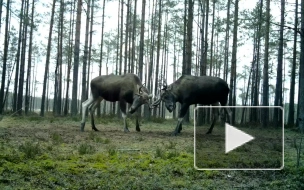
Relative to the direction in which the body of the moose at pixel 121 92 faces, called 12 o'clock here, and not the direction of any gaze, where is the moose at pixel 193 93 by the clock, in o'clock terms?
the moose at pixel 193 93 is roughly at 1 o'clock from the moose at pixel 121 92.

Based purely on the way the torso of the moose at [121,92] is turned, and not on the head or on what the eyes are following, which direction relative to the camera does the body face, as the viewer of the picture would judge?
to the viewer's right

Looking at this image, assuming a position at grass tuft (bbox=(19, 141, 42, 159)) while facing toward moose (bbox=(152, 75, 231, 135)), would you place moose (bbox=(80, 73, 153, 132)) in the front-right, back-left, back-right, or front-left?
front-left

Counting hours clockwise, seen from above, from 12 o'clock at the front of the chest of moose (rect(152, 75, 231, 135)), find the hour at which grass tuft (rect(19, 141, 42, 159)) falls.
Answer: The grass tuft is roughly at 10 o'clock from the moose.

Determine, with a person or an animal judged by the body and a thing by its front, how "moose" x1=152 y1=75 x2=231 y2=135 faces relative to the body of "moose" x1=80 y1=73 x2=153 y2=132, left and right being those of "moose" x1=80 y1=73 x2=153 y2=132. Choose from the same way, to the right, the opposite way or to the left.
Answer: the opposite way

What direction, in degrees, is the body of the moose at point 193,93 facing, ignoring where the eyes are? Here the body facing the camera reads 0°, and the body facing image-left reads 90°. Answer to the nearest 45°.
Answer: approximately 90°

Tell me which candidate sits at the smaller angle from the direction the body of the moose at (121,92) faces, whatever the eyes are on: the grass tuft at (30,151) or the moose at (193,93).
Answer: the moose

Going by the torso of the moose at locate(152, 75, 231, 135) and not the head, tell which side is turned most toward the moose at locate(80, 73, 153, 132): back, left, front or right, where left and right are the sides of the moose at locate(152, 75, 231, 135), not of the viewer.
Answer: front

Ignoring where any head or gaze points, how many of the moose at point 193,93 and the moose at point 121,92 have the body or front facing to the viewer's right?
1
